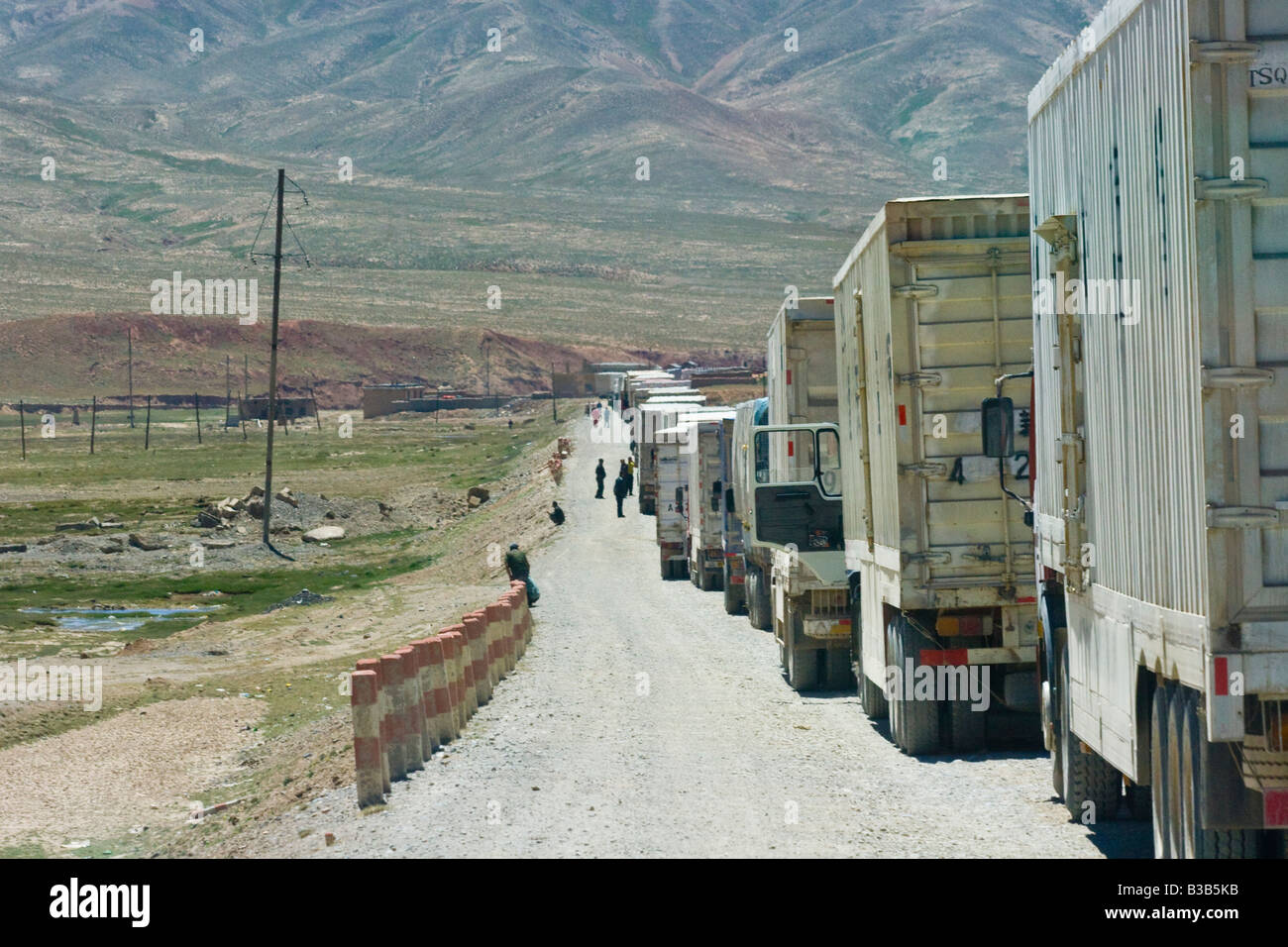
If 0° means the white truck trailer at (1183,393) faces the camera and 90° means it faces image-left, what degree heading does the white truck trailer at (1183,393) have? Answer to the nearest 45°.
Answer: approximately 135°

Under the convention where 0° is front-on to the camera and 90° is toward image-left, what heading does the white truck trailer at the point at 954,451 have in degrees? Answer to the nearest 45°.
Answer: approximately 180°

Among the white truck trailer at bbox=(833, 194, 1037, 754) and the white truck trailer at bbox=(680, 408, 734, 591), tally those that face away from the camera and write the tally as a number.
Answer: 2

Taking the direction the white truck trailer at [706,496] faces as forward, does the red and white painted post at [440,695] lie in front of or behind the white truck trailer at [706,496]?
behind

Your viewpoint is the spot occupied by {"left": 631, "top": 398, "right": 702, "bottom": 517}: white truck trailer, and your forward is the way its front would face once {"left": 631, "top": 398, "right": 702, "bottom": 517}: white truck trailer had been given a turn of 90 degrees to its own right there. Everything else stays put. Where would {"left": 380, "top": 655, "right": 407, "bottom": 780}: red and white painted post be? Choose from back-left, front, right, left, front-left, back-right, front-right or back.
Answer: right

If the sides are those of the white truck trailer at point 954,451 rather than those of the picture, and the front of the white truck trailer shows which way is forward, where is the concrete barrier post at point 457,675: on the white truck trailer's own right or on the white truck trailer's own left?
on the white truck trailer's own left

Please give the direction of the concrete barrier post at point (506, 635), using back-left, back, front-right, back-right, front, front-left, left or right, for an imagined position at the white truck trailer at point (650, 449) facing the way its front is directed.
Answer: back

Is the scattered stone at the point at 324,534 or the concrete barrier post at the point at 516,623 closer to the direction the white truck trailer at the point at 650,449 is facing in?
the scattered stone

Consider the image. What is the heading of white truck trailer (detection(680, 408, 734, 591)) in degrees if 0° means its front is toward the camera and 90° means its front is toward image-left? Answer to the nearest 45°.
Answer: approximately 180°

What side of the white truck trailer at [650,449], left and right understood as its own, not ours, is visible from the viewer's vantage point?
back

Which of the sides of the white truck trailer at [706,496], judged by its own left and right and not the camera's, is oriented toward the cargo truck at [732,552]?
back

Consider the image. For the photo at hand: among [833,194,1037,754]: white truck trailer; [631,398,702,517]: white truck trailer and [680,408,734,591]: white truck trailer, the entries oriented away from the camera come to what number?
3

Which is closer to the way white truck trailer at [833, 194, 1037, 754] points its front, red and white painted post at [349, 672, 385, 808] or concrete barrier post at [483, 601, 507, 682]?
the concrete barrier post
